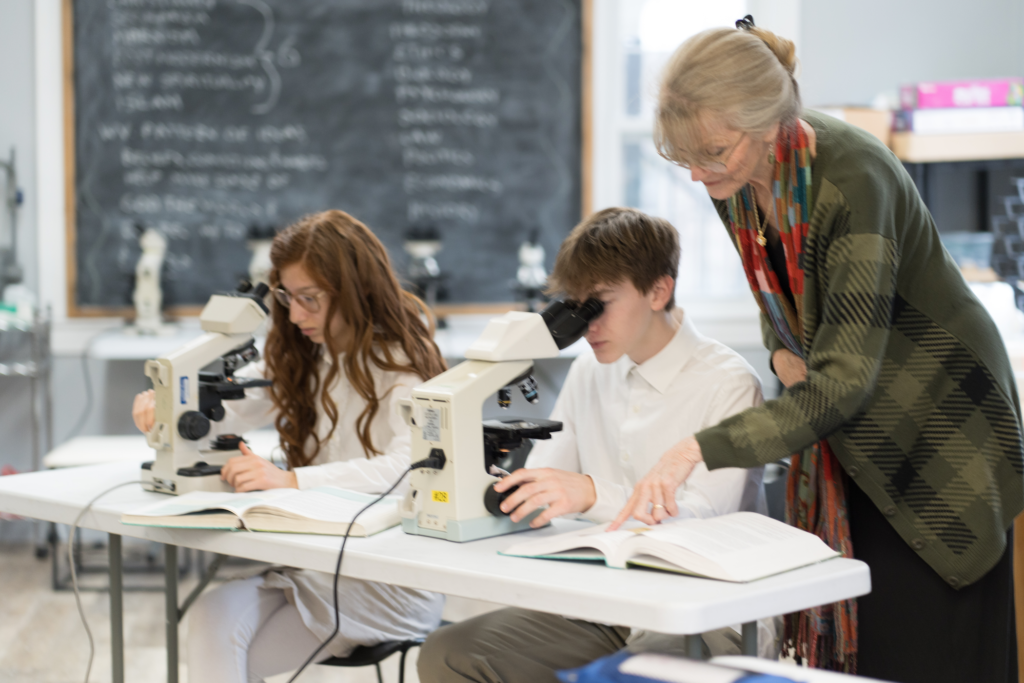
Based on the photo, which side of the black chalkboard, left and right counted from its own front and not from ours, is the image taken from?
front

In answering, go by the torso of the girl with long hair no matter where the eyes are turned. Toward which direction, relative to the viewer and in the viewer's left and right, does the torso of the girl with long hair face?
facing the viewer and to the left of the viewer

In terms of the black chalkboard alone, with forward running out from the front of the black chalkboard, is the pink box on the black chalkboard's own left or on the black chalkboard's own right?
on the black chalkboard's own left

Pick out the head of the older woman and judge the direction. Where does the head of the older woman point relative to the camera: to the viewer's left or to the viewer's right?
to the viewer's left

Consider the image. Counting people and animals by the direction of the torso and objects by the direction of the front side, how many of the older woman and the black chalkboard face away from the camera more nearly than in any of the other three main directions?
0

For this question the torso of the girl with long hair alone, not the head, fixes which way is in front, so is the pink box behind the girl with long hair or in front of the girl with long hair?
behind

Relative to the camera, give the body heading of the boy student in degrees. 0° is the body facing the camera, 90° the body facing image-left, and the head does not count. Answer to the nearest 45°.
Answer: approximately 45°

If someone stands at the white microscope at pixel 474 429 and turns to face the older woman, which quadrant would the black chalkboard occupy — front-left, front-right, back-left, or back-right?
back-left
